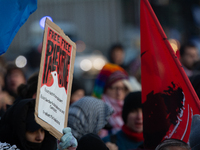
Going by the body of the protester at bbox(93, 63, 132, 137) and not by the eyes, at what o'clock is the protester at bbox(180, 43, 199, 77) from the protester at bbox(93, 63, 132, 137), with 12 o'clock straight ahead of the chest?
the protester at bbox(180, 43, 199, 77) is roughly at 9 o'clock from the protester at bbox(93, 63, 132, 137).

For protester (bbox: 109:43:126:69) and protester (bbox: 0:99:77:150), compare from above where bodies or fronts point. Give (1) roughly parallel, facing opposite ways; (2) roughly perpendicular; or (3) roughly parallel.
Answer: roughly parallel

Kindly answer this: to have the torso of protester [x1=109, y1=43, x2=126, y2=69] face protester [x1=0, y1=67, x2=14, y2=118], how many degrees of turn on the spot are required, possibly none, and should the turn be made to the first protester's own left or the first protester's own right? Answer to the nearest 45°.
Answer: approximately 90° to the first protester's own right

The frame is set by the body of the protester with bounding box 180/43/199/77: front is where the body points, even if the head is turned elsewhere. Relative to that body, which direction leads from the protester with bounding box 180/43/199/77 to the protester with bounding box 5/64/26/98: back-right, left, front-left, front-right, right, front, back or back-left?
right

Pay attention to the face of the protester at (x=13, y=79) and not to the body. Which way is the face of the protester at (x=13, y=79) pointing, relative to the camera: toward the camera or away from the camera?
toward the camera

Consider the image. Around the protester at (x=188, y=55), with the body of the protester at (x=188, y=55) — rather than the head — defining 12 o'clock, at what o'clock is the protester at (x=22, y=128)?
the protester at (x=22, y=128) is roughly at 2 o'clock from the protester at (x=188, y=55).

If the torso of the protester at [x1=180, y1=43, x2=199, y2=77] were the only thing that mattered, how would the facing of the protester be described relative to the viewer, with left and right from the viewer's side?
facing the viewer and to the right of the viewer

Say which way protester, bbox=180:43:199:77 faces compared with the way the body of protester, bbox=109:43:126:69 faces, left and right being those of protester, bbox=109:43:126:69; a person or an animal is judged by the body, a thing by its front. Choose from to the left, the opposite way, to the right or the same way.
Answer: the same way

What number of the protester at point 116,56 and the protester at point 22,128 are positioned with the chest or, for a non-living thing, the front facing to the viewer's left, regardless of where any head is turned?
0

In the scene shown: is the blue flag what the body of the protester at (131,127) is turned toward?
no

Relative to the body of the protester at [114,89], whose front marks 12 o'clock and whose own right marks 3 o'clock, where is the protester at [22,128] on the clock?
the protester at [22,128] is roughly at 2 o'clock from the protester at [114,89].

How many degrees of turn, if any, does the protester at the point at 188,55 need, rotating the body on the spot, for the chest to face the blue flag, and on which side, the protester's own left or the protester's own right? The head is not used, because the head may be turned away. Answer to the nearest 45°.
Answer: approximately 45° to the protester's own right

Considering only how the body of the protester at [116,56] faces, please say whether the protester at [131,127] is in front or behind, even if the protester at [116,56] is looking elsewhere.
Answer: in front

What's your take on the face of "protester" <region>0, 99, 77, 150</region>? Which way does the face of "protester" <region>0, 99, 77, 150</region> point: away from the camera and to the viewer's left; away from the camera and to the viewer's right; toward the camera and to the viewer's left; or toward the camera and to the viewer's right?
toward the camera and to the viewer's right

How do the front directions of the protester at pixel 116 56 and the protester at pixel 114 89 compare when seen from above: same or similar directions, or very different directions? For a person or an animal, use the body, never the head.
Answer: same or similar directions

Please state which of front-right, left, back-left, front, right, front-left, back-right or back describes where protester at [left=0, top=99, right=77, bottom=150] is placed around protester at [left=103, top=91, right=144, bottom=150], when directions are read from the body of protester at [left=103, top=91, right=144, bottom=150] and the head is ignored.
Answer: right
